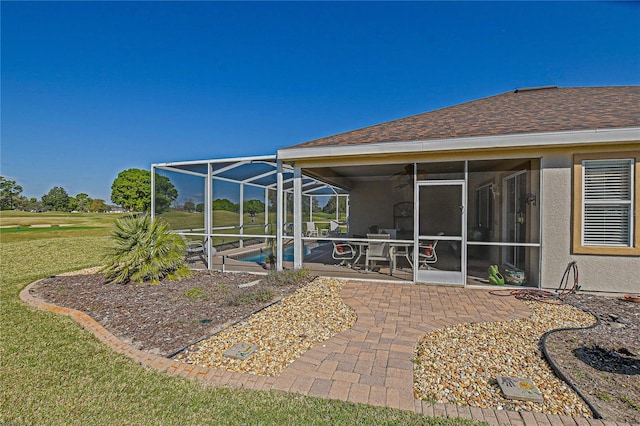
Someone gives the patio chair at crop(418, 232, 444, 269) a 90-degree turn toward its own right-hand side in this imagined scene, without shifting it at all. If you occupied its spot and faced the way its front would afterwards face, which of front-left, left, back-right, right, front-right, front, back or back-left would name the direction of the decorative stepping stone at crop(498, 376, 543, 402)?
back

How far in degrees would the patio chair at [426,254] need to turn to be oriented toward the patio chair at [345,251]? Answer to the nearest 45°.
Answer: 0° — it already faces it

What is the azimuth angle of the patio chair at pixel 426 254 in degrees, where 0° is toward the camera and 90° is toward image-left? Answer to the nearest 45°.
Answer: approximately 90°

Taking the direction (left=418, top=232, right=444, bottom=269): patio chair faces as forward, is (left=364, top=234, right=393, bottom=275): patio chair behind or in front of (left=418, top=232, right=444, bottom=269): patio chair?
in front

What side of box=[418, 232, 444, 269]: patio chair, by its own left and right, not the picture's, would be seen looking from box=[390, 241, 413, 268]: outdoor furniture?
front

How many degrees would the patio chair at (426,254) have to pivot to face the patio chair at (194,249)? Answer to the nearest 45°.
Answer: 0° — it already faces it

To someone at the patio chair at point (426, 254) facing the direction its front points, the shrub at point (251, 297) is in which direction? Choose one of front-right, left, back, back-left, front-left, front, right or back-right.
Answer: front-left

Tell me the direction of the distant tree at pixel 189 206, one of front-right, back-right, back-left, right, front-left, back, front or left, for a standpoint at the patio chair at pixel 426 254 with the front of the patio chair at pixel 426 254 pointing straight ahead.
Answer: front

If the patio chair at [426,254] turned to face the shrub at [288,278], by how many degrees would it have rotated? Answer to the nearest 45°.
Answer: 0° — it already faces it

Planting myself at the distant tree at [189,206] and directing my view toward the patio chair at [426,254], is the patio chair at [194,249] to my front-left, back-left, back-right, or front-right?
front-right

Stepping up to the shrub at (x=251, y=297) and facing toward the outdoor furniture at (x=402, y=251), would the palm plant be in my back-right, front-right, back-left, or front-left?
back-left
